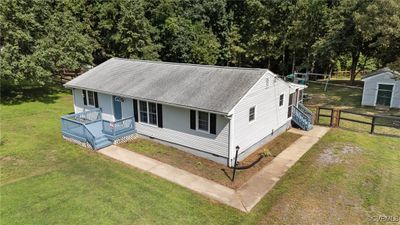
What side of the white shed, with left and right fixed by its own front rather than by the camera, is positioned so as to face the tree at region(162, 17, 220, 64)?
right

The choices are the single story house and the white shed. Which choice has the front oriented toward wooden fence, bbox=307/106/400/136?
the white shed

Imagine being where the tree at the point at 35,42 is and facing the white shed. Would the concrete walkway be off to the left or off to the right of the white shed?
right

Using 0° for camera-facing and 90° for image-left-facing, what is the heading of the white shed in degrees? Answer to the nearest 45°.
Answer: approximately 0°

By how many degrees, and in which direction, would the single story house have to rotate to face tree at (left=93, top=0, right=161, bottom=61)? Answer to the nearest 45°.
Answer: approximately 135° to its right

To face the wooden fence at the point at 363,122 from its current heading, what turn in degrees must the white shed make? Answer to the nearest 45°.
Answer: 0° — it already faces it

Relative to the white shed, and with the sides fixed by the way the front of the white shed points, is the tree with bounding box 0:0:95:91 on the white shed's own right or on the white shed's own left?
on the white shed's own right

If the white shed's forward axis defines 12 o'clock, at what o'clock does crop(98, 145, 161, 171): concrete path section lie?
The concrete path section is roughly at 1 o'clock from the white shed.

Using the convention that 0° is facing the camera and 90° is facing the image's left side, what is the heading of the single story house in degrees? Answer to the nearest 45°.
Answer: approximately 45°

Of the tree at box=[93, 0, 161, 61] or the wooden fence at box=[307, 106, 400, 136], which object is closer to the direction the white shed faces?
the wooden fence
